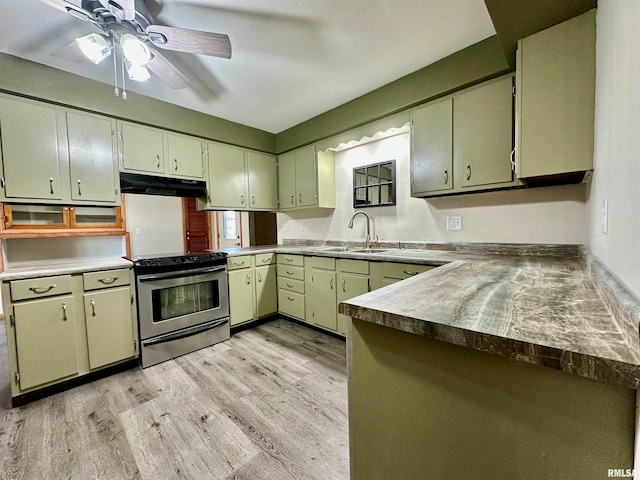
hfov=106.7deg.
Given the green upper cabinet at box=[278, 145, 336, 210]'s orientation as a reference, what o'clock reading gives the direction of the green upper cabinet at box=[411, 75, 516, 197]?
the green upper cabinet at box=[411, 75, 516, 197] is roughly at 9 o'clock from the green upper cabinet at box=[278, 145, 336, 210].

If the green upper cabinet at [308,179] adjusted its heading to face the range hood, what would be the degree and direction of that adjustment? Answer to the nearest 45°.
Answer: approximately 45° to its right

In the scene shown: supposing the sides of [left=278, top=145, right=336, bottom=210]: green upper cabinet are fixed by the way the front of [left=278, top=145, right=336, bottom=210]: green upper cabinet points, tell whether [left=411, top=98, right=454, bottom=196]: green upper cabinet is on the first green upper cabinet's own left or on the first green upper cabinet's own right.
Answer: on the first green upper cabinet's own left

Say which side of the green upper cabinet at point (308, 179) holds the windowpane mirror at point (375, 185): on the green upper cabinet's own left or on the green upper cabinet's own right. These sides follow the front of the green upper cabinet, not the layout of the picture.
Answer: on the green upper cabinet's own left

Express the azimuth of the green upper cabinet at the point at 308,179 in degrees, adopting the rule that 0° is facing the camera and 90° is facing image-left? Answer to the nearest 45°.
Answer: approximately 45°

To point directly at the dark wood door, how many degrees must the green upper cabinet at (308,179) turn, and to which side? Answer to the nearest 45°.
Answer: approximately 90° to its right

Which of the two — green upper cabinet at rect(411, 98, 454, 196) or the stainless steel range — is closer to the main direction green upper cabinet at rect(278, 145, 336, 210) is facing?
the stainless steel range
